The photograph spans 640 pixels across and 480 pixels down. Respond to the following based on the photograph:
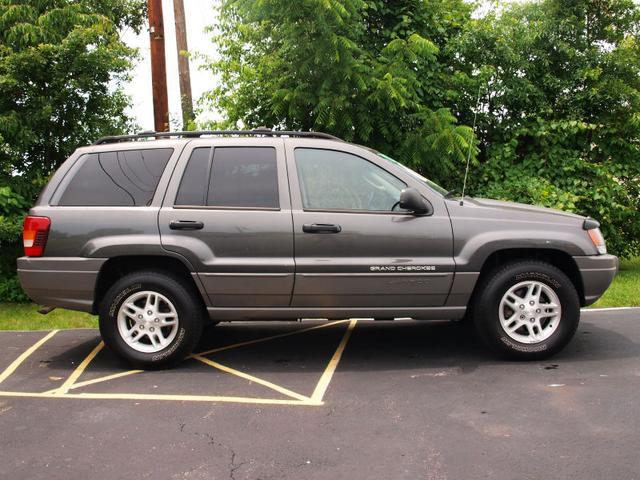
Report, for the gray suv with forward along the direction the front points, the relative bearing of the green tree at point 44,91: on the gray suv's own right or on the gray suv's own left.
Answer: on the gray suv's own left

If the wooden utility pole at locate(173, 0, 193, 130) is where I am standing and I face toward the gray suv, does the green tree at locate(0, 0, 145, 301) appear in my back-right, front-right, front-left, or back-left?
front-right

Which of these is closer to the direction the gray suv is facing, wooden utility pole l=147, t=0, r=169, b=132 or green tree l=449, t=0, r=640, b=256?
the green tree

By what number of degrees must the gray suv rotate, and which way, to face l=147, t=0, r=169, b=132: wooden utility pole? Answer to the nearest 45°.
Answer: approximately 135° to its left

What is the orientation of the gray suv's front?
to the viewer's right

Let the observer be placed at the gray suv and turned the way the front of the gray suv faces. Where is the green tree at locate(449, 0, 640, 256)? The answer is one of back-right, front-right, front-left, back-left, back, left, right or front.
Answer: front-left

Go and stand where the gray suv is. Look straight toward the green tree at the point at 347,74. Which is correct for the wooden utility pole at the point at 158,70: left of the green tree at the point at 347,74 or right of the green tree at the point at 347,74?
left

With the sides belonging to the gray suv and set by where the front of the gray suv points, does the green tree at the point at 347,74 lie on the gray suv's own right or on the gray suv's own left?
on the gray suv's own left

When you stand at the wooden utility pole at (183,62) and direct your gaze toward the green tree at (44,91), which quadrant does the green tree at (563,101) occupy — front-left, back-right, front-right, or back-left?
front-left
